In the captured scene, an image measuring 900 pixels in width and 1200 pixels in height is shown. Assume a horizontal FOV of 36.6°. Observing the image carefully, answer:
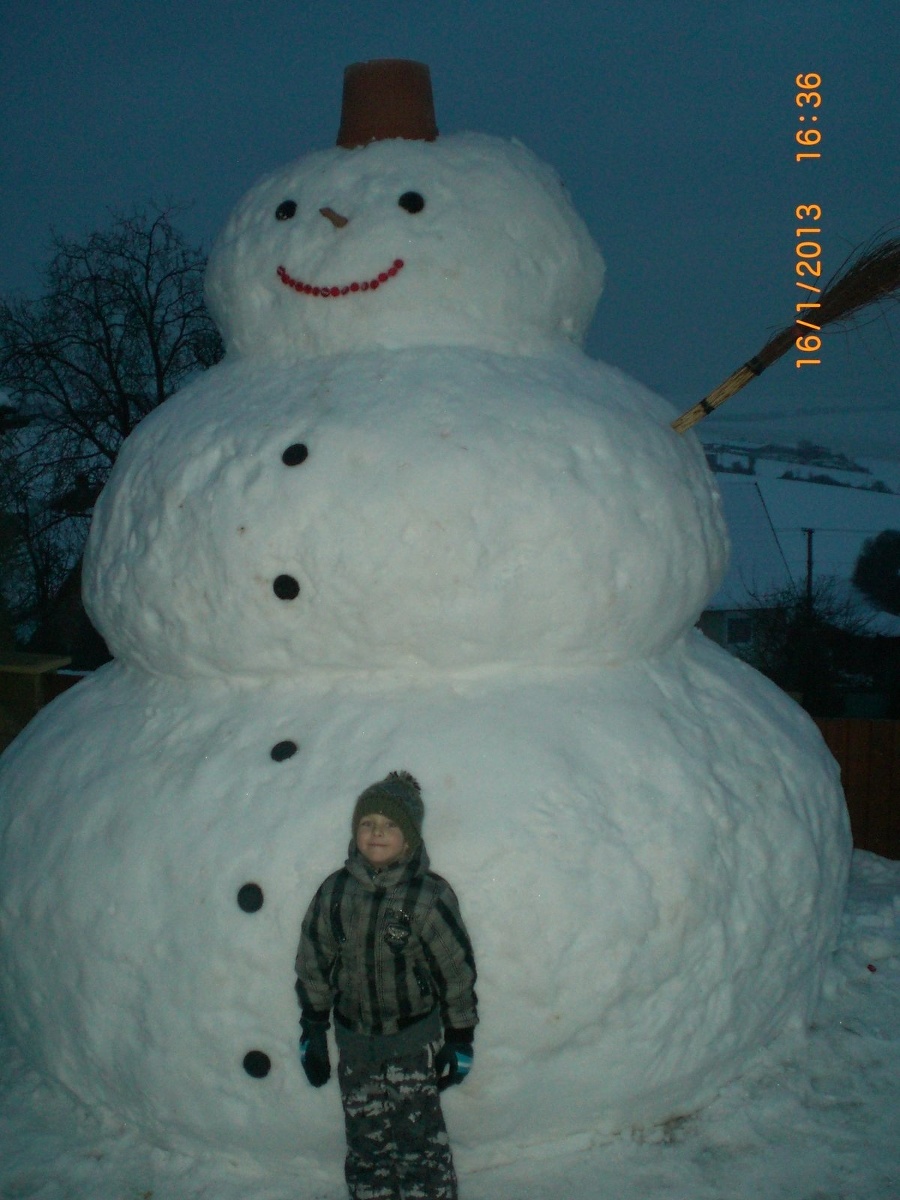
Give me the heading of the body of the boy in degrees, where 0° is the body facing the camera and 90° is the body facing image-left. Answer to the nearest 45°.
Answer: approximately 0°

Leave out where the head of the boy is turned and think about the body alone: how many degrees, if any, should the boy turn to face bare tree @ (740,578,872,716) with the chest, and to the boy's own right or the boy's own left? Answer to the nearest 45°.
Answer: approximately 135° to the boy's own left

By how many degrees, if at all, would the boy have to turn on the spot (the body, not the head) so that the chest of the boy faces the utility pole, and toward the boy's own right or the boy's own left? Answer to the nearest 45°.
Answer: approximately 135° to the boy's own left

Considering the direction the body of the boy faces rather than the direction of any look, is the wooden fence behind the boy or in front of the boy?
behind

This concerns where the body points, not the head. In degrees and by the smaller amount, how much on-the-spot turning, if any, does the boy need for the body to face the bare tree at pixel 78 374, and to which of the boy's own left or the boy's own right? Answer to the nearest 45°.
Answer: approximately 180°

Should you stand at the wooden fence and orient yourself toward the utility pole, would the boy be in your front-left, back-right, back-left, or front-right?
back-left

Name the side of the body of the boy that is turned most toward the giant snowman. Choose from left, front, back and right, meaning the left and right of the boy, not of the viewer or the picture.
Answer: back
